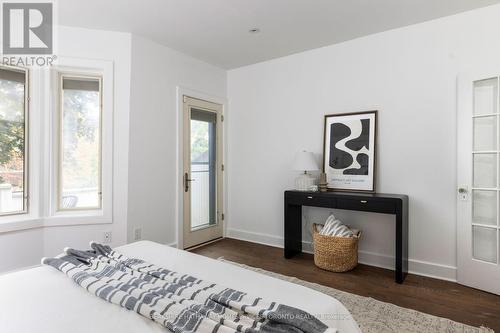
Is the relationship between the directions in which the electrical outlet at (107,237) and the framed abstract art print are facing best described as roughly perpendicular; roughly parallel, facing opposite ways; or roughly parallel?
roughly perpendicular

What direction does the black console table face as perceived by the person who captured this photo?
facing the viewer and to the left of the viewer

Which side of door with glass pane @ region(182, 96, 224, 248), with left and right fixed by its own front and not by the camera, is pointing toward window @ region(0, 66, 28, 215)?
right

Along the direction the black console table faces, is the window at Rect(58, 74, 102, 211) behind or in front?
in front

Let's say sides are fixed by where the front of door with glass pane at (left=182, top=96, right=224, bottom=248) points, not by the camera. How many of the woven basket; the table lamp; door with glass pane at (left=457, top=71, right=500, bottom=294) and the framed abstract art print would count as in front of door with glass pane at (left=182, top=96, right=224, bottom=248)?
4

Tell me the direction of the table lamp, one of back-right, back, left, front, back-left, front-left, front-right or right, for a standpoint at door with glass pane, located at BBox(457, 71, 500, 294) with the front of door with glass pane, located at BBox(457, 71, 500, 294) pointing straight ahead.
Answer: front-right

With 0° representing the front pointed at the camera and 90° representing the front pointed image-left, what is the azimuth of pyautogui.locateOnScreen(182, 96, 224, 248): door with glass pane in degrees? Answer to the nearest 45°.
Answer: approximately 315°

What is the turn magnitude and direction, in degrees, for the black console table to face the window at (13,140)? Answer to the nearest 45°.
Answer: approximately 45° to its right

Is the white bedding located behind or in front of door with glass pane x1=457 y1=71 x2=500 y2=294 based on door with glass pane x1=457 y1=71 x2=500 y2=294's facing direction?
in front

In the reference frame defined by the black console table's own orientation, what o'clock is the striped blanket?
The striped blanket is roughly at 11 o'clock from the black console table.
